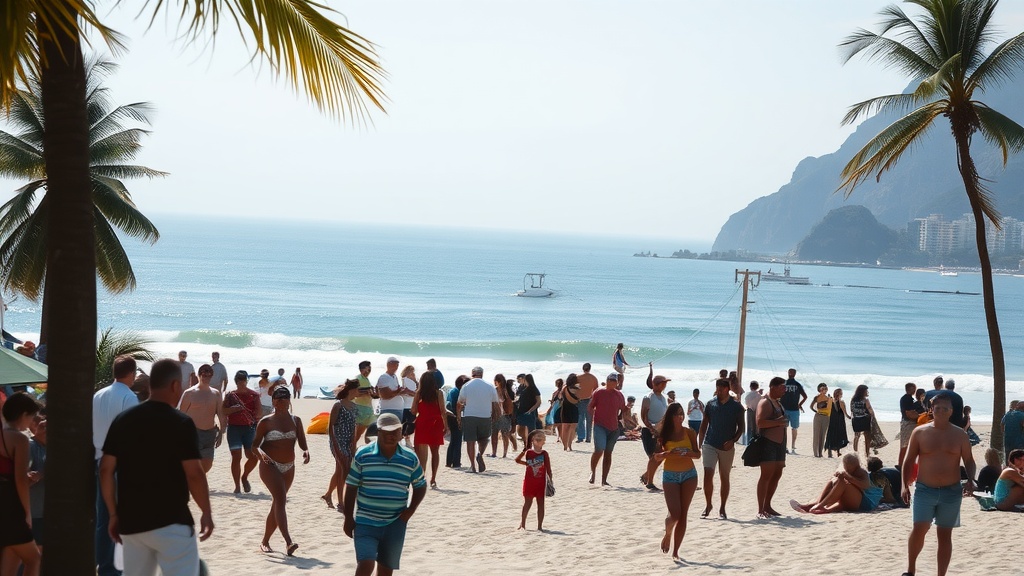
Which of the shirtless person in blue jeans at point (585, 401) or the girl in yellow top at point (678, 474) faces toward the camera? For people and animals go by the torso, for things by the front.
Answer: the girl in yellow top

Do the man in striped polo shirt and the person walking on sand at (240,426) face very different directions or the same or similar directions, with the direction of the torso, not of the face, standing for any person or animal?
same or similar directions

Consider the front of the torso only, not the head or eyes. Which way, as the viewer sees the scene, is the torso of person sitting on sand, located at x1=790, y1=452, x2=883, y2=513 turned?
to the viewer's left

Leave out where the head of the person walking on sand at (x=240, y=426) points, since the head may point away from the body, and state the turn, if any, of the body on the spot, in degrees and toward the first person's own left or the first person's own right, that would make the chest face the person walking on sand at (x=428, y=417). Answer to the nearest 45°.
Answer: approximately 90° to the first person's own left

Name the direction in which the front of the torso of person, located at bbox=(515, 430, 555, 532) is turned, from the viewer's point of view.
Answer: toward the camera

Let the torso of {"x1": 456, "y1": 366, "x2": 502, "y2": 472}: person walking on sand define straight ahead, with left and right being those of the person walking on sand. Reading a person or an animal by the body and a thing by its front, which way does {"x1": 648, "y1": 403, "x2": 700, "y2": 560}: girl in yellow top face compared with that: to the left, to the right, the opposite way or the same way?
the opposite way

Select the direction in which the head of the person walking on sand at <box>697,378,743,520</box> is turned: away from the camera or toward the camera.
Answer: toward the camera

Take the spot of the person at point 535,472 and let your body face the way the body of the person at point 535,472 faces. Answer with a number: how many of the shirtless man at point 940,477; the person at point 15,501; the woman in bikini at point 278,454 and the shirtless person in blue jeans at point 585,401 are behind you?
1

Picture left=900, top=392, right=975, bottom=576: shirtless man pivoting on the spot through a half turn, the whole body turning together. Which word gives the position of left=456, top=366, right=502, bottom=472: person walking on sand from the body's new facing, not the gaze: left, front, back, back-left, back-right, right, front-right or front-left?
front-left

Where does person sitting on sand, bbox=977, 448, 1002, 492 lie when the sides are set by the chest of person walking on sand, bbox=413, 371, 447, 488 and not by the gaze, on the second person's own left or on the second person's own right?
on the second person's own right

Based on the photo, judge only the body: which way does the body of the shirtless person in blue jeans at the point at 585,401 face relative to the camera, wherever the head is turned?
away from the camera

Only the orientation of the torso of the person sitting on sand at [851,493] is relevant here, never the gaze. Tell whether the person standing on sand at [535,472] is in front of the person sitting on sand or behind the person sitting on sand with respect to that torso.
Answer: in front

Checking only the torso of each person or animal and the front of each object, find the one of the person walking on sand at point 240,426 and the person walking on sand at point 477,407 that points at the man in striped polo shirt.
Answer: the person walking on sand at point 240,426

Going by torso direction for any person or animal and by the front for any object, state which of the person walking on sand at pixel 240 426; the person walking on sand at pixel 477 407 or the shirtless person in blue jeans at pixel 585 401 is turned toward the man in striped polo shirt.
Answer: the person walking on sand at pixel 240 426

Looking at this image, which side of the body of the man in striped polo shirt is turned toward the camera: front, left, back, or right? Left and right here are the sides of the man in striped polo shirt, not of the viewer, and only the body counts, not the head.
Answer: front

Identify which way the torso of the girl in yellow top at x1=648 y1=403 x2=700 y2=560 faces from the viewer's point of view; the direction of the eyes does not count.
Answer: toward the camera

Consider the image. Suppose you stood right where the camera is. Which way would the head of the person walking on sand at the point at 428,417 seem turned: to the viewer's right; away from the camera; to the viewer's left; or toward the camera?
away from the camera

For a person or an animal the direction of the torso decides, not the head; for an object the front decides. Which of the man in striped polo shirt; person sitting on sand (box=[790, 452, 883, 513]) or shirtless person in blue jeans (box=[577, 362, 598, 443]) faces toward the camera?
the man in striped polo shirt
